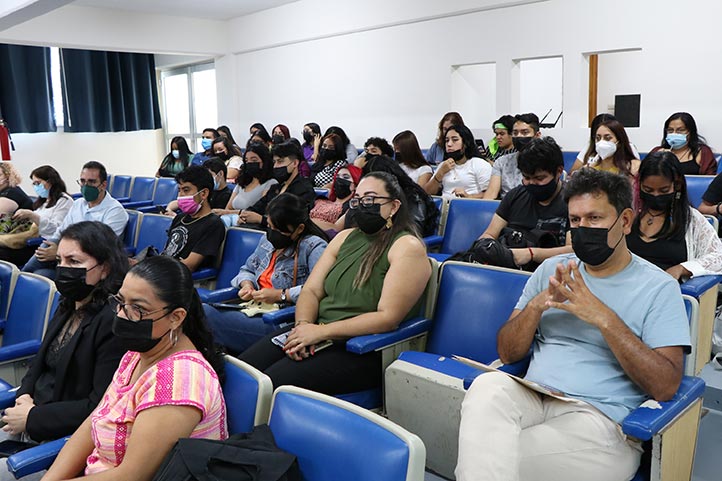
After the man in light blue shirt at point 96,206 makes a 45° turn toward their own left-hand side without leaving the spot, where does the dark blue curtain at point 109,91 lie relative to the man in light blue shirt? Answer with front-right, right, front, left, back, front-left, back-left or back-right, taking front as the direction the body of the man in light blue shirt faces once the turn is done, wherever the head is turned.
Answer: back

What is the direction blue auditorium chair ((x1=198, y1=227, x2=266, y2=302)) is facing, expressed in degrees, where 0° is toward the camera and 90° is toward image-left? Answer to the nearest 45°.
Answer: approximately 45°

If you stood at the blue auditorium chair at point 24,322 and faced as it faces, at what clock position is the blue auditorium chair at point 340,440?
the blue auditorium chair at point 340,440 is roughly at 10 o'clock from the blue auditorium chair at point 24,322.

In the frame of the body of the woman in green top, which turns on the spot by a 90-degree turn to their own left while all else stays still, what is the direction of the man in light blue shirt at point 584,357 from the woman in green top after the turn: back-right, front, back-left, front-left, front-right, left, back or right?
front

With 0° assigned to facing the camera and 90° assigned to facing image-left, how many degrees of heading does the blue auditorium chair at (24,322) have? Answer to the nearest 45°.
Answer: approximately 45°

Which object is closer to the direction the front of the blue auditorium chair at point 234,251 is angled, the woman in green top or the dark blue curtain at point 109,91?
the woman in green top

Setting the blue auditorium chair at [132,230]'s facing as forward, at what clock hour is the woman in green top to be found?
The woman in green top is roughly at 10 o'clock from the blue auditorium chair.

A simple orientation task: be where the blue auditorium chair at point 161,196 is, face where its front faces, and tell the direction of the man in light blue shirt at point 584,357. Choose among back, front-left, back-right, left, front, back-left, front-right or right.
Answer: front-left

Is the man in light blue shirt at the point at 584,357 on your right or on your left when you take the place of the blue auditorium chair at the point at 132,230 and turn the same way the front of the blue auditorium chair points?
on your left

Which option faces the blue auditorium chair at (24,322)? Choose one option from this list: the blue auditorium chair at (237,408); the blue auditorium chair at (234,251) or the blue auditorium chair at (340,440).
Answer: the blue auditorium chair at (234,251)

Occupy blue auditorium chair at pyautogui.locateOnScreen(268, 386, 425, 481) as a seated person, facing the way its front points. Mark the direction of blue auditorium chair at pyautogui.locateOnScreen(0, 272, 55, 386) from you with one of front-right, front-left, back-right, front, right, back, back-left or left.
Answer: right

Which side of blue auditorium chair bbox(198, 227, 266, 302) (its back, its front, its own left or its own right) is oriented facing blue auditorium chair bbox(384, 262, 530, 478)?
left

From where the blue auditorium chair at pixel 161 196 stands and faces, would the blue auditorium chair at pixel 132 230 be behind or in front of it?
in front

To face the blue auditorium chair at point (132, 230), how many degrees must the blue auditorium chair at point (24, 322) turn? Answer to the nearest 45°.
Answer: approximately 180°
